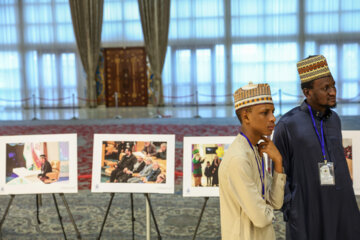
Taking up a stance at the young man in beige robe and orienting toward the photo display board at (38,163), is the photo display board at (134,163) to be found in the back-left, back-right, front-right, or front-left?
front-right

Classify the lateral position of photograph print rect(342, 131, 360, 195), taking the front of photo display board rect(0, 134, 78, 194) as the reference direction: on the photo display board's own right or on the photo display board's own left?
on the photo display board's own left

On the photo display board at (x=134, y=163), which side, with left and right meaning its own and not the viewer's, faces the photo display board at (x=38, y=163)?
right

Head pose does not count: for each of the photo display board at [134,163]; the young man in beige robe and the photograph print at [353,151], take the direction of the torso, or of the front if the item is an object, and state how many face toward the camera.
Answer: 2

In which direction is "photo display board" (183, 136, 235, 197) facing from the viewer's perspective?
toward the camera

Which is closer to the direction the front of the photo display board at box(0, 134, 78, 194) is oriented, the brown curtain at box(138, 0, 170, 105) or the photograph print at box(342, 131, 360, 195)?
the photograph print

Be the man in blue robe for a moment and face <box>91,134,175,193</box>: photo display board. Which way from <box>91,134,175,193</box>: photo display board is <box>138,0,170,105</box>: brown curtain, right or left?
right

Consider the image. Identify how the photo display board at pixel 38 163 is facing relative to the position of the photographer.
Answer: facing the viewer

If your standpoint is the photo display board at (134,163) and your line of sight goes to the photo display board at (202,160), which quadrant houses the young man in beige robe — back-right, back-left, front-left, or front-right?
front-right

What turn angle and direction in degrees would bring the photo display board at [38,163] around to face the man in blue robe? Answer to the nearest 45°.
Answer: approximately 45° to its left

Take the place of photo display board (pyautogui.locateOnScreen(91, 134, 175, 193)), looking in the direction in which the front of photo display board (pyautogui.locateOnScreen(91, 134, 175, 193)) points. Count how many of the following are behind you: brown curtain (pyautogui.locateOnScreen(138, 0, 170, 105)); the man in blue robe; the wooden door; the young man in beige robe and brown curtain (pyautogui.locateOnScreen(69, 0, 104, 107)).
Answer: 3

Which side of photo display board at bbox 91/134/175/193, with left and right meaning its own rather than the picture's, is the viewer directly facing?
front
